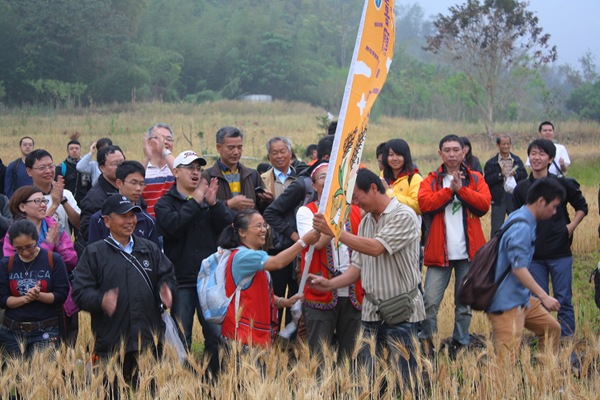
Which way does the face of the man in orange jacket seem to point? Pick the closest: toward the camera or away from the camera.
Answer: toward the camera

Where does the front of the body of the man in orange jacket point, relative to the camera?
toward the camera

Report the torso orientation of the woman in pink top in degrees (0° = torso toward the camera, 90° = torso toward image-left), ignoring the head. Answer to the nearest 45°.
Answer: approximately 315°

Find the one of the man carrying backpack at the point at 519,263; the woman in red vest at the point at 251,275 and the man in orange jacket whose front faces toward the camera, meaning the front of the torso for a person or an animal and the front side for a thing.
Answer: the man in orange jacket

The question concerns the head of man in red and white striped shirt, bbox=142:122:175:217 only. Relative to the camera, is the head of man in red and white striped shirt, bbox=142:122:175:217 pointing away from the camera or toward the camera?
toward the camera

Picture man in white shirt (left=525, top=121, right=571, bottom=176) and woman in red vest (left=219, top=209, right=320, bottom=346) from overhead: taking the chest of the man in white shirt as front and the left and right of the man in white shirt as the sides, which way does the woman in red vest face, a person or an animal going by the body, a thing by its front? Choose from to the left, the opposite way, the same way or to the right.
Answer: to the left

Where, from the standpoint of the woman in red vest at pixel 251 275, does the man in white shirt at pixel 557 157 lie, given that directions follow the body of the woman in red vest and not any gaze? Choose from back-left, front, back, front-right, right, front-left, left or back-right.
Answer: front-left

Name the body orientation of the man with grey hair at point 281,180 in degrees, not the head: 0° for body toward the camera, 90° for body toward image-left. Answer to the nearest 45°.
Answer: approximately 0°

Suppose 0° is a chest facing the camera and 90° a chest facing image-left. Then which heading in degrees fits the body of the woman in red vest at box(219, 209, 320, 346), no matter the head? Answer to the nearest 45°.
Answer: approximately 270°

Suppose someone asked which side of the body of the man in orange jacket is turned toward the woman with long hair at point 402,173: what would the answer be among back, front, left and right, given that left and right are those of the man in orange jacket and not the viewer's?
right

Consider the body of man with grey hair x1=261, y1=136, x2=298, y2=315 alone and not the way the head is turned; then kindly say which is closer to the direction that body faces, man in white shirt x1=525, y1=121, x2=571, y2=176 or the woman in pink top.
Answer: the woman in pink top

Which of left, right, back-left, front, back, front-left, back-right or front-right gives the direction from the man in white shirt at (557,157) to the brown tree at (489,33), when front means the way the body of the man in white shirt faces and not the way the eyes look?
back

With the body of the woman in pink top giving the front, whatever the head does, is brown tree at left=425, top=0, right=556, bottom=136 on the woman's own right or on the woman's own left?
on the woman's own left

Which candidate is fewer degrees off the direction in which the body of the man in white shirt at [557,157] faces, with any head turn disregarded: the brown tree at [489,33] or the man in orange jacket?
the man in orange jacket

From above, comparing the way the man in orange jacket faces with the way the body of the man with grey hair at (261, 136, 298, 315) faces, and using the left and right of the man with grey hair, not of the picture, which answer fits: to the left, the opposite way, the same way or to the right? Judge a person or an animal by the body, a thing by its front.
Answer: the same way

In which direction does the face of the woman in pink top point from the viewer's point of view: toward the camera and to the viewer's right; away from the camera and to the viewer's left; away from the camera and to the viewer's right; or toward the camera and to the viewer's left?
toward the camera and to the viewer's right
